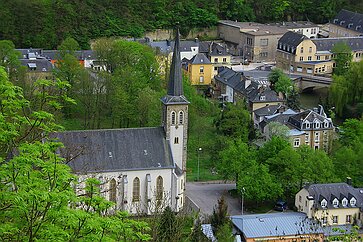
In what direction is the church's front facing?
to the viewer's right

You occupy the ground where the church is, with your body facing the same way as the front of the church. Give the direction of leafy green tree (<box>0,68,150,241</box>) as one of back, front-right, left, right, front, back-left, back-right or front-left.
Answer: right

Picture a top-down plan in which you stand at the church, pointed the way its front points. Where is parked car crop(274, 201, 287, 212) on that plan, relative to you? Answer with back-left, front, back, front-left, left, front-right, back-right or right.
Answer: front

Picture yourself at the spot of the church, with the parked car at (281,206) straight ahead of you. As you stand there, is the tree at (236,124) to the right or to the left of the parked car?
left

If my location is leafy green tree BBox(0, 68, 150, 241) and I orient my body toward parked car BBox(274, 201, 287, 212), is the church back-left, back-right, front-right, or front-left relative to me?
front-left

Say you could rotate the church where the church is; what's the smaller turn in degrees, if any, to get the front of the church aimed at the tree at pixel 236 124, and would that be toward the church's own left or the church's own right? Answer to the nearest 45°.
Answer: approximately 45° to the church's own left

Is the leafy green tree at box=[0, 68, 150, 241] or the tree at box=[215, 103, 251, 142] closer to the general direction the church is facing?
the tree
